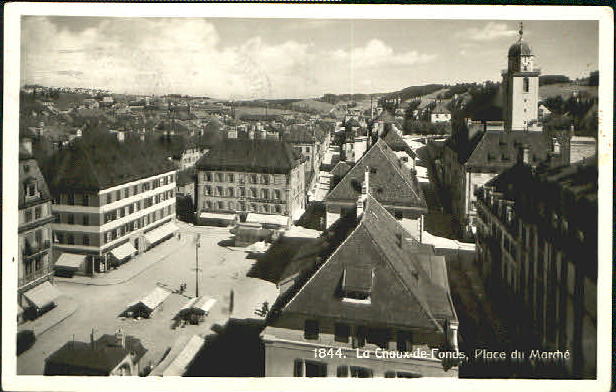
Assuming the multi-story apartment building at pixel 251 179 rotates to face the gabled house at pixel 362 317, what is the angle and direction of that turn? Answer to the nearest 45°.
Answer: approximately 45° to its left

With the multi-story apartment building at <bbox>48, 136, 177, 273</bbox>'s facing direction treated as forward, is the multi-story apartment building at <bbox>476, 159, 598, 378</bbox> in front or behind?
in front

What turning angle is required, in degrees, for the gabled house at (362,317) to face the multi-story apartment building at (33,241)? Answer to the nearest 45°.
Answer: approximately 90° to its right

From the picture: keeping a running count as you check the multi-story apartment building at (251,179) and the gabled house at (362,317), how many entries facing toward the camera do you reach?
2

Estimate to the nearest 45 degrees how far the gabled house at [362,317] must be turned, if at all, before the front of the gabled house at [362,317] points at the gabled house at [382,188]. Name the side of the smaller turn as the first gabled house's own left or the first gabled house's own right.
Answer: approximately 180°

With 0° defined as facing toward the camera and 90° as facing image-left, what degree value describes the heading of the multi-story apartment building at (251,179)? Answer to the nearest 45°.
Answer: approximately 0°

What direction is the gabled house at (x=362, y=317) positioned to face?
toward the camera

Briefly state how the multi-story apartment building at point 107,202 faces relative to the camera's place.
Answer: facing the viewer and to the right of the viewer

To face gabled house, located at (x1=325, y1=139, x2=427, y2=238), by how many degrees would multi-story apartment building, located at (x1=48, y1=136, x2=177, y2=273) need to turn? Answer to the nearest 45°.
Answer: approximately 45° to its left
